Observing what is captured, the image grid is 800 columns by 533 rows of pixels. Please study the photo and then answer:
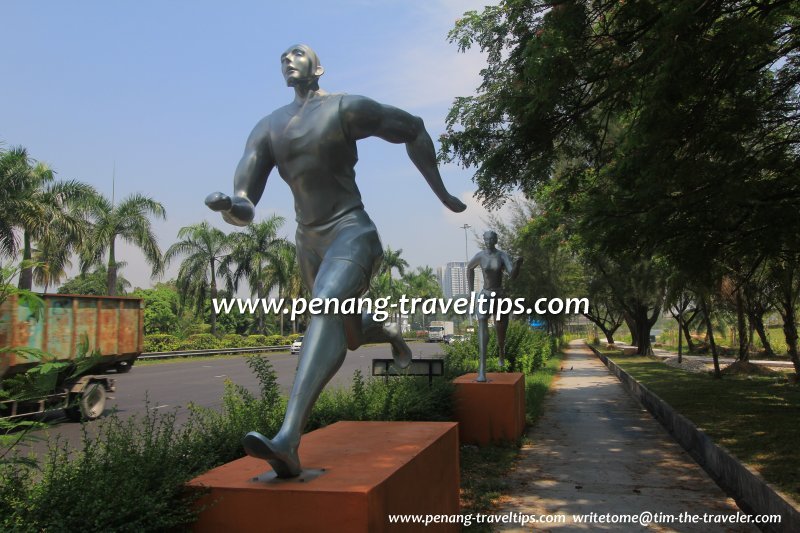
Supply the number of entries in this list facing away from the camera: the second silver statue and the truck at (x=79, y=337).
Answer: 0

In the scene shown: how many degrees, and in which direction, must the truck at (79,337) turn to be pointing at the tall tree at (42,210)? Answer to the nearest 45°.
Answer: approximately 135° to its right

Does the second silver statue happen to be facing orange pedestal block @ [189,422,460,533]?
yes

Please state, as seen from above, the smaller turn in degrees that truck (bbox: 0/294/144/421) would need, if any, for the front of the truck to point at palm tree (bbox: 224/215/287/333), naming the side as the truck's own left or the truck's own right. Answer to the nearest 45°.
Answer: approximately 135° to the truck's own right

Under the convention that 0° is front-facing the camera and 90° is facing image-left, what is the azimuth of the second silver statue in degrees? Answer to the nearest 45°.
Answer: approximately 0°

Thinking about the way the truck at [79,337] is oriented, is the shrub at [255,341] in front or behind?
behind

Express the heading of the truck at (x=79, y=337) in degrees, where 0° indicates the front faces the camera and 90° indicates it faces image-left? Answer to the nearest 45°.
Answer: approximately 45°
